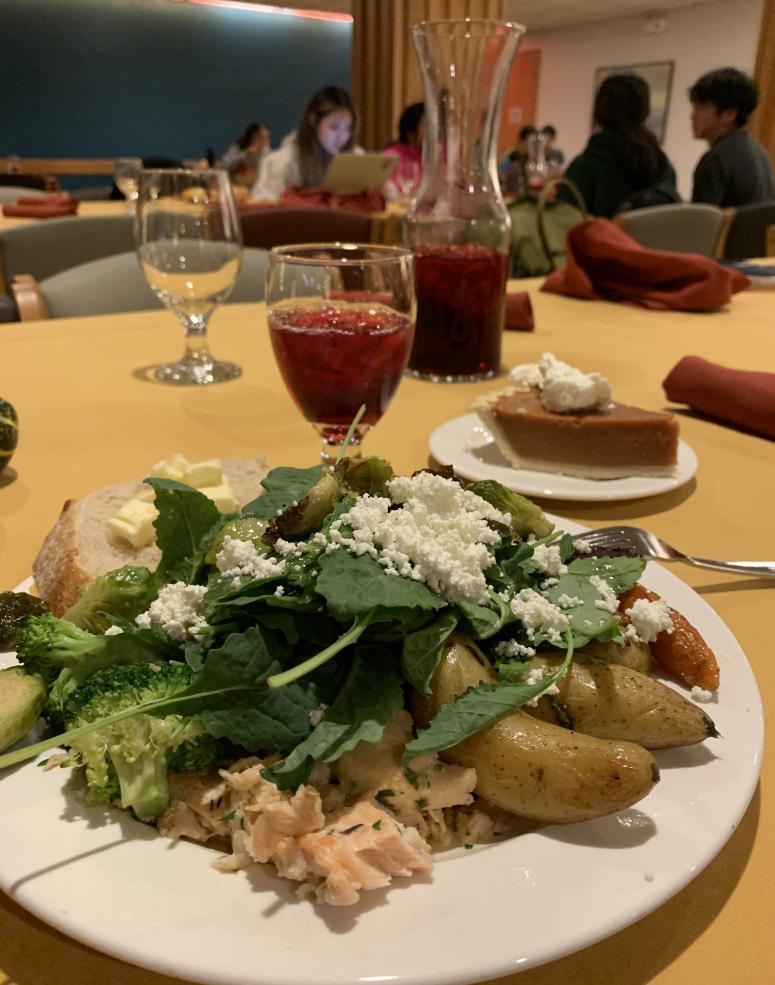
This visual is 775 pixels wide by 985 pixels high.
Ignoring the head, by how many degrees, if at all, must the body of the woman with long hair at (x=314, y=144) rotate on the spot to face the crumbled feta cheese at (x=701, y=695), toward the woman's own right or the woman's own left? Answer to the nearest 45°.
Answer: approximately 45° to the woman's own right

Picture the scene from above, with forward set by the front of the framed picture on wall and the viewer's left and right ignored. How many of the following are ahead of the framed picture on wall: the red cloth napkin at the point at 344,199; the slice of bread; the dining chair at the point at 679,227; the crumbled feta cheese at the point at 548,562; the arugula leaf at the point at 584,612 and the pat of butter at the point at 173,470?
6

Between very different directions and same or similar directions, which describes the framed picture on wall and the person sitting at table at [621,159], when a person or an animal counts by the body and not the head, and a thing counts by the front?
very different directions

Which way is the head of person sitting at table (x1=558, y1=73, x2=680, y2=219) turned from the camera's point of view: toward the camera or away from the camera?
away from the camera

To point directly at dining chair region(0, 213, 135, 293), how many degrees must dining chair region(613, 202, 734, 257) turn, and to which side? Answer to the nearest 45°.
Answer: approximately 45° to its right

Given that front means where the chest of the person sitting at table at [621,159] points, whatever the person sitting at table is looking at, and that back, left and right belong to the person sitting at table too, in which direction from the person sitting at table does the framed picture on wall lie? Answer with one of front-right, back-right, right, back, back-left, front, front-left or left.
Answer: front

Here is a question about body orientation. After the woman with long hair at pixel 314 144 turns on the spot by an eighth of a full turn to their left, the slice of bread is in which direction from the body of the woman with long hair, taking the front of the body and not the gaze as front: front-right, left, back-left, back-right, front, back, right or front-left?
right

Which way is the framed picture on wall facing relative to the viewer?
toward the camera

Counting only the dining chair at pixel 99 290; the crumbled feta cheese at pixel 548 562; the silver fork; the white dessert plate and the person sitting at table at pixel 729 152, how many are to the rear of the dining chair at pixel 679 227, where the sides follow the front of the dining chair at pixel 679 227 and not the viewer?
1

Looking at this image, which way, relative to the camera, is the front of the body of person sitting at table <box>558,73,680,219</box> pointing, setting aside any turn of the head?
away from the camera

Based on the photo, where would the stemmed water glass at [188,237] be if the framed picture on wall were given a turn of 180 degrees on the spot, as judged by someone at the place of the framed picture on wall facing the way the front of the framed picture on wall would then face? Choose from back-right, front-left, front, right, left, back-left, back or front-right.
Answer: back

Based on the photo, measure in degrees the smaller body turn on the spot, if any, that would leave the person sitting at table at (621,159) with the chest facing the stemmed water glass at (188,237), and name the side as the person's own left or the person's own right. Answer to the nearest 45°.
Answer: approximately 180°

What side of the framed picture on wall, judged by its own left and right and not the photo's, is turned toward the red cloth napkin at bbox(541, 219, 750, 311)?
front

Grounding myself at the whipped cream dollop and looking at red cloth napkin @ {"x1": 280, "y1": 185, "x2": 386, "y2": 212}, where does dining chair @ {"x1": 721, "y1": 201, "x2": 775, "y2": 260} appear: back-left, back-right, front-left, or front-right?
front-right

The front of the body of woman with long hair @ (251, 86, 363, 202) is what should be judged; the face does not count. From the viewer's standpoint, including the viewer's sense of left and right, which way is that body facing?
facing the viewer and to the right of the viewer

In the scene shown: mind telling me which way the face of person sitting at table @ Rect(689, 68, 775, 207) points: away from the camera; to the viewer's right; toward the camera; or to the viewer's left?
to the viewer's left

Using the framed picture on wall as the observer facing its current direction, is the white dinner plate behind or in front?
in front
